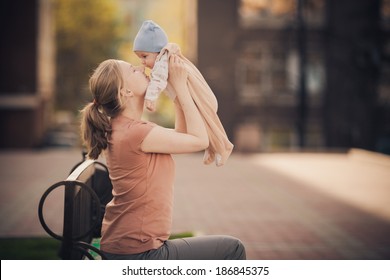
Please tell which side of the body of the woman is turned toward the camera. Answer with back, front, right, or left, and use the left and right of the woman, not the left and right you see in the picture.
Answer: right

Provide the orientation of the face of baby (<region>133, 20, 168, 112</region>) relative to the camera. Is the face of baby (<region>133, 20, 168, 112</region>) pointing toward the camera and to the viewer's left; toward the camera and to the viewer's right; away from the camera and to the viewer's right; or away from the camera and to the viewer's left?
toward the camera and to the viewer's left
